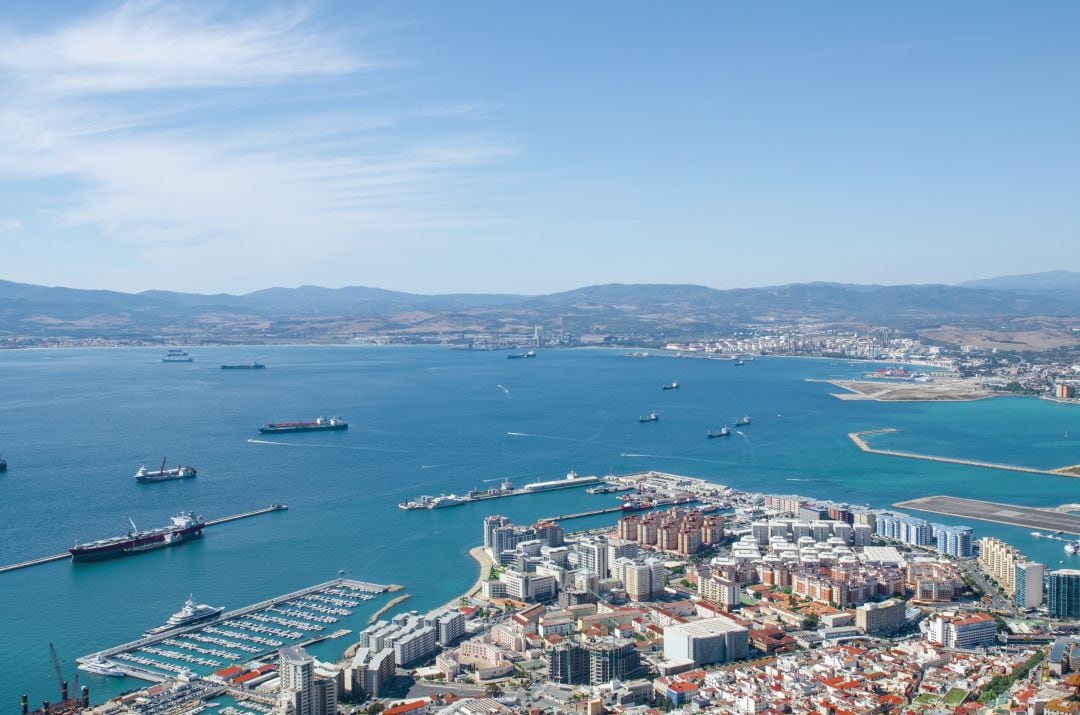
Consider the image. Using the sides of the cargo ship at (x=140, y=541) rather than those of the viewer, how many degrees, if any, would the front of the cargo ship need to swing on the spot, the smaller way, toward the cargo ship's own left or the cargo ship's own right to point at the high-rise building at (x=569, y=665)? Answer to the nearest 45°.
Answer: approximately 90° to the cargo ship's own left

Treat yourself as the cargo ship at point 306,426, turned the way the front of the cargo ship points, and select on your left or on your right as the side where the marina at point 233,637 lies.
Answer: on your left

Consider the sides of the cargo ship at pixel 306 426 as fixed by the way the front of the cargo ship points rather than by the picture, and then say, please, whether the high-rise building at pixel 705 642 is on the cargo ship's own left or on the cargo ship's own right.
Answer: on the cargo ship's own left

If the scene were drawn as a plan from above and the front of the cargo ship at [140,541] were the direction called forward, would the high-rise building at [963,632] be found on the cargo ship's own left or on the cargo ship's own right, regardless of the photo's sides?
on the cargo ship's own left

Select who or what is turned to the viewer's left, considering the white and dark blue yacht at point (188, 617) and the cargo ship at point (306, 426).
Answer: the cargo ship

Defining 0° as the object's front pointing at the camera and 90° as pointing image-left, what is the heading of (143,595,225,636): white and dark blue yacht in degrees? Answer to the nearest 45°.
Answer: approximately 225°

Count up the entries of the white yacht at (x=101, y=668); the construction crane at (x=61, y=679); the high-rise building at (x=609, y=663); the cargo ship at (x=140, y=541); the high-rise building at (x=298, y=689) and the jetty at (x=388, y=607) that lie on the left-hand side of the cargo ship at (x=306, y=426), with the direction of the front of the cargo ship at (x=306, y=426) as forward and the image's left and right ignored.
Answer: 6

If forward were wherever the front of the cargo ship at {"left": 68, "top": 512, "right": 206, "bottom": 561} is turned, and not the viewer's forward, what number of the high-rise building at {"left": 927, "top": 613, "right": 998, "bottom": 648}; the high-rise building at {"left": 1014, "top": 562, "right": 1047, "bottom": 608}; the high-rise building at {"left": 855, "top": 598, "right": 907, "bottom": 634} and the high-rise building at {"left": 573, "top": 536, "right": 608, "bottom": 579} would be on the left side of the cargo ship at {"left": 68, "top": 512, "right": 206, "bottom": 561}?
4

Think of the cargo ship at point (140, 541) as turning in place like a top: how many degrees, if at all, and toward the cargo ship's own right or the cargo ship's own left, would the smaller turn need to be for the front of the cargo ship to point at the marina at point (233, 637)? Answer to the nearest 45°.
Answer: approximately 45° to the cargo ship's own left

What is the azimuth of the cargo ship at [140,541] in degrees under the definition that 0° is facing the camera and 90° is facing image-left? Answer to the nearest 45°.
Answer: approximately 45°

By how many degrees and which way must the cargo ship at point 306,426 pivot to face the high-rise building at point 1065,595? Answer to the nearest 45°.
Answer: approximately 135° to its left

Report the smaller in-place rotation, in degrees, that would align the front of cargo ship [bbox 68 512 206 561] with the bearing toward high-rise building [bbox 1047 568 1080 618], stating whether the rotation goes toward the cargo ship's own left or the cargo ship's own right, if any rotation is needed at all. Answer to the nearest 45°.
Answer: approximately 90° to the cargo ship's own left

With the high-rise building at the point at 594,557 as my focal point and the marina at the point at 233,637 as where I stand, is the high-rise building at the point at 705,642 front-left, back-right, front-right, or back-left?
front-right

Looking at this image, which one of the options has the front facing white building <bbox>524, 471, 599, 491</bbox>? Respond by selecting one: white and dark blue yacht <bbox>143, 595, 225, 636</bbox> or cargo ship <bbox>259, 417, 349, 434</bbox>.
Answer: the white and dark blue yacht

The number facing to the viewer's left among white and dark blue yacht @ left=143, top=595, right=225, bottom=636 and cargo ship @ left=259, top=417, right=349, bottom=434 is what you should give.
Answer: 1

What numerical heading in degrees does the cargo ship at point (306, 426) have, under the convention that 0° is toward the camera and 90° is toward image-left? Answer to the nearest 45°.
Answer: approximately 90°

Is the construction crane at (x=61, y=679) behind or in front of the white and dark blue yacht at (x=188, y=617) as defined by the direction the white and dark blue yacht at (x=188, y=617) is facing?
behind
